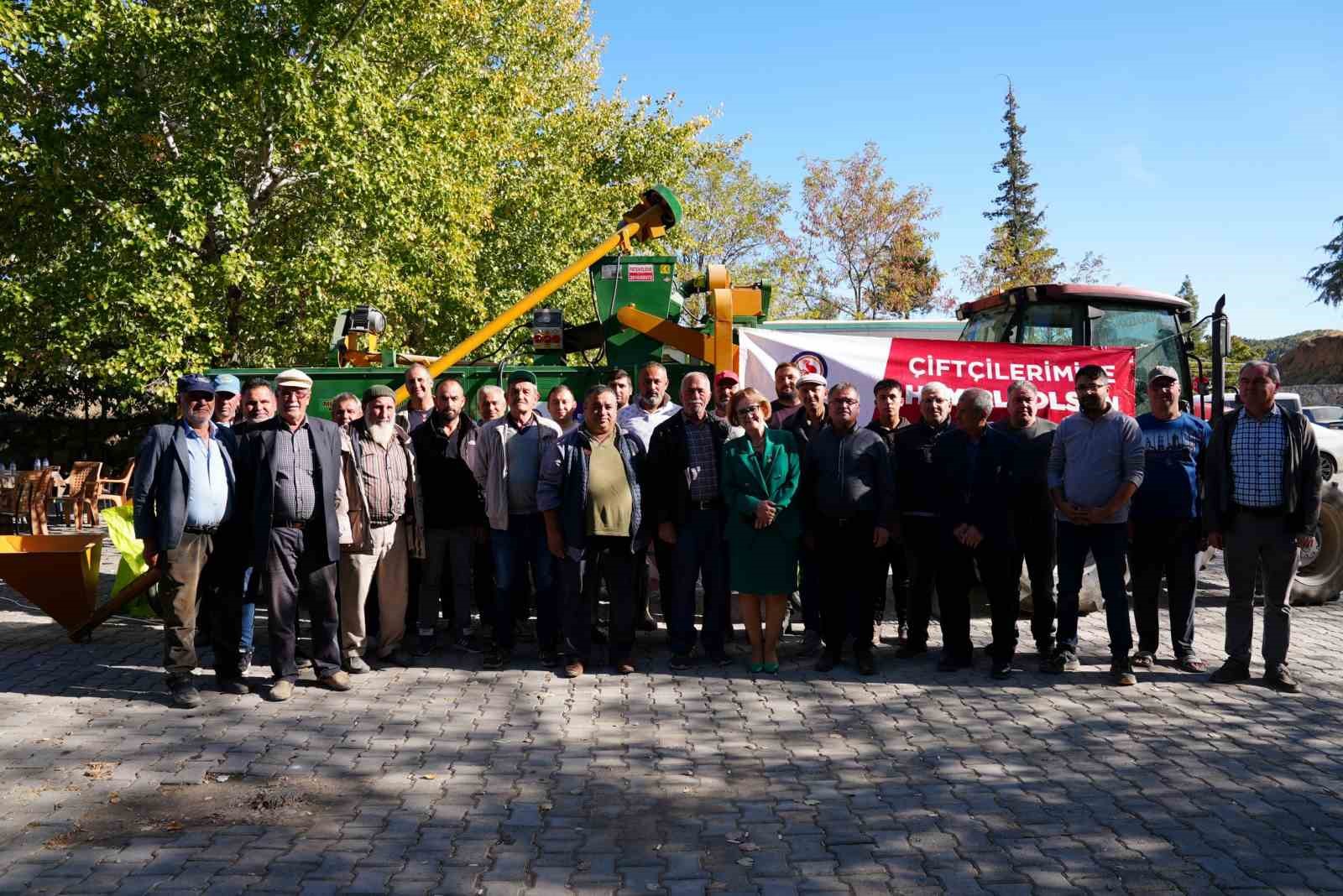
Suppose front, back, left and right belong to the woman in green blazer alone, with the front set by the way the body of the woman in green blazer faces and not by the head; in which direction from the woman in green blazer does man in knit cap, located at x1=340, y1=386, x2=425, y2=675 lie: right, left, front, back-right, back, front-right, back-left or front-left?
right

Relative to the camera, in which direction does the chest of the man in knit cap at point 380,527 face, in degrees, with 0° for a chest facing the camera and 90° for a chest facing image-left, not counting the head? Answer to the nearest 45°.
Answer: approximately 0°

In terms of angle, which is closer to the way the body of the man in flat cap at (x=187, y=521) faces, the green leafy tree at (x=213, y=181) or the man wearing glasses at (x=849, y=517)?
the man wearing glasses

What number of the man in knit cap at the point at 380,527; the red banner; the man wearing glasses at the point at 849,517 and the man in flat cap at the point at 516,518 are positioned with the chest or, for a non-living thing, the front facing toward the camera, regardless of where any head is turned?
4

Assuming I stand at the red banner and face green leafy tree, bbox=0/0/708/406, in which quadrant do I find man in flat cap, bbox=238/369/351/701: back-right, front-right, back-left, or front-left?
front-left

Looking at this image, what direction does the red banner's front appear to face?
toward the camera

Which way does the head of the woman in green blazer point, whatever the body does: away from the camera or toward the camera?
toward the camera

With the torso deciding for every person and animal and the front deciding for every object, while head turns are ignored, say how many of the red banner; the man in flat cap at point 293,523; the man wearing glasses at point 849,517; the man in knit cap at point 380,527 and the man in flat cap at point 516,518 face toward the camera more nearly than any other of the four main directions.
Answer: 5

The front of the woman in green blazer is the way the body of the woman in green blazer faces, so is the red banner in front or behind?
behind

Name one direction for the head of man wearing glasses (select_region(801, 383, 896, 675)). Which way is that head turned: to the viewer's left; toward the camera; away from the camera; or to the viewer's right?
toward the camera

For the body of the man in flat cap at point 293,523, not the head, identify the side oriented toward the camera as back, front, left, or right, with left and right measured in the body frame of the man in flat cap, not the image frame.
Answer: front

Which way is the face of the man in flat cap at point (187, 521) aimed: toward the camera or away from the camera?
toward the camera

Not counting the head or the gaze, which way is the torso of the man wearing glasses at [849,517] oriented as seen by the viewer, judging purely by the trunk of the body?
toward the camera

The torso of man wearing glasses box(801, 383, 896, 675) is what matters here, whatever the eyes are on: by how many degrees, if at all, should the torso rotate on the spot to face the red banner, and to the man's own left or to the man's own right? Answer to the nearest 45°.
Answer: approximately 135° to the man's own left

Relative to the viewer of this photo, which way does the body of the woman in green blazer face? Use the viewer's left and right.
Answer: facing the viewer
